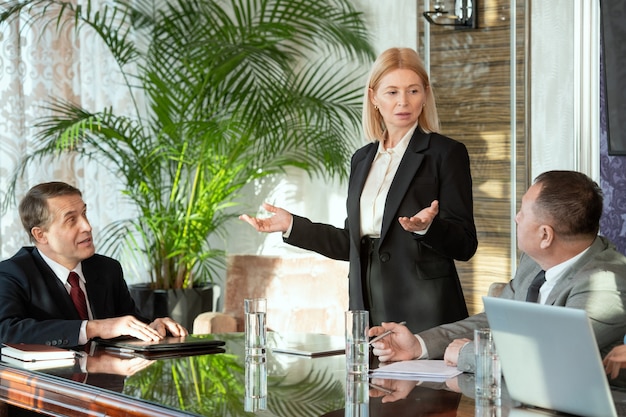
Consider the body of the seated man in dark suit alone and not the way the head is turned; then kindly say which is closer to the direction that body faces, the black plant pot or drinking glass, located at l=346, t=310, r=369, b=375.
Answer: the drinking glass

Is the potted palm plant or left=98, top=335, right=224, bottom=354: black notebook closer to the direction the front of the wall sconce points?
the black notebook

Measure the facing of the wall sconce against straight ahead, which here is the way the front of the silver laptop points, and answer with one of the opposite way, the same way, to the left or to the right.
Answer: the opposite way

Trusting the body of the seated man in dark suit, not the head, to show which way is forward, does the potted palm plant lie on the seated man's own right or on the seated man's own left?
on the seated man's own left

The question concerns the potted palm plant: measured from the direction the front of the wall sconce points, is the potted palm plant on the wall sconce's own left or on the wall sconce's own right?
on the wall sconce's own right

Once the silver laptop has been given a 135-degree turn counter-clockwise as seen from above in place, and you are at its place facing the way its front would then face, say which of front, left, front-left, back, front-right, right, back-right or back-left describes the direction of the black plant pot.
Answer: front-right

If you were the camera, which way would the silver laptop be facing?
facing away from the viewer and to the right of the viewer

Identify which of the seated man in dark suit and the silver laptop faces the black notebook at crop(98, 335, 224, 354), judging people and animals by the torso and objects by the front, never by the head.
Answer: the seated man in dark suit

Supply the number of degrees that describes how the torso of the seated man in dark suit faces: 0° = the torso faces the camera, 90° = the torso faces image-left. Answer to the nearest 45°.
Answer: approximately 315°

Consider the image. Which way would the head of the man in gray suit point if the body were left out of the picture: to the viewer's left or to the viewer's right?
to the viewer's left

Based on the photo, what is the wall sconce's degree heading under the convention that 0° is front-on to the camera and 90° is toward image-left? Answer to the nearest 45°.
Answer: approximately 45°

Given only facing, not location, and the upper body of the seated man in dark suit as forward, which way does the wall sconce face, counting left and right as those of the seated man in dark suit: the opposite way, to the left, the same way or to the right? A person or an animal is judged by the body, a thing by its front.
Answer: to the right
